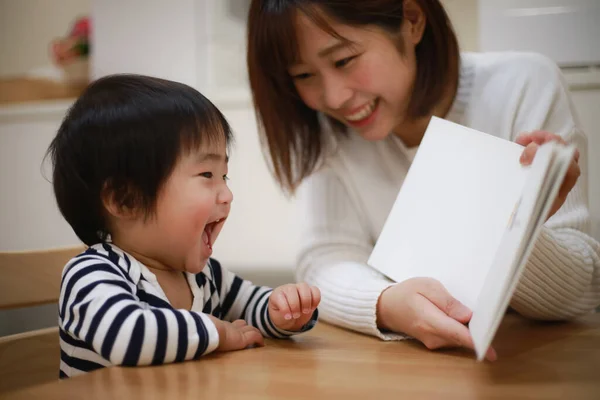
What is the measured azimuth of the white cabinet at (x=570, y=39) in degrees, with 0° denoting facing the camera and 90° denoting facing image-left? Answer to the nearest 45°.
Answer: approximately 0°

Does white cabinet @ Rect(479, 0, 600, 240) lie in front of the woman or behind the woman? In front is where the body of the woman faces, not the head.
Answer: behind

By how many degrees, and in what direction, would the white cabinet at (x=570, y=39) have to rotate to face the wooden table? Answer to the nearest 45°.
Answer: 0° — it already faces it

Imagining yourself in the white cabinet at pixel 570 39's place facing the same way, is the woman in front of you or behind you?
in front
